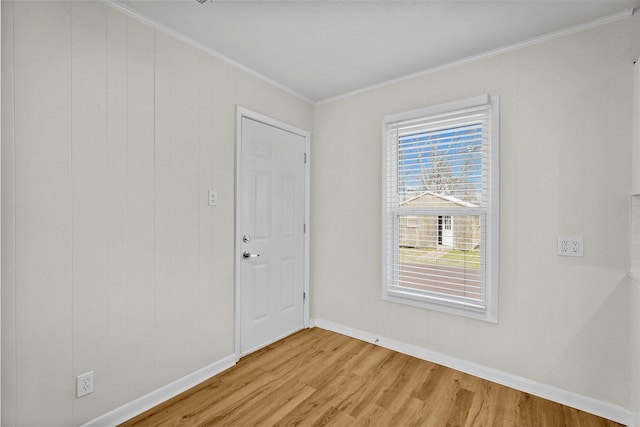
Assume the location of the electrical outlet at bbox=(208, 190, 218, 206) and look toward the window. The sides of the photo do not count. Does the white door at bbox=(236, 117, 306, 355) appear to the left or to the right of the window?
left

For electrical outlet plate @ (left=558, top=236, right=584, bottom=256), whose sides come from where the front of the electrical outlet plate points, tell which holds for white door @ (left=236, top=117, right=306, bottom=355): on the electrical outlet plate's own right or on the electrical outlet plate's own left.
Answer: on the electrical outlet plate's own right

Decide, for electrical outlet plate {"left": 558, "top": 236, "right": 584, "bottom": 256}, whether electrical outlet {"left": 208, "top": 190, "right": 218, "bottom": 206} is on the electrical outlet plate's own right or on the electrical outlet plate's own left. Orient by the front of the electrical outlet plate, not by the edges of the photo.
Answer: on the electrical outlet plate's own right

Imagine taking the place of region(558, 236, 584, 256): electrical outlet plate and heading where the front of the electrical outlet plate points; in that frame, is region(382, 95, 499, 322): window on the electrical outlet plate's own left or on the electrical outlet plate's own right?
on the electrical outlet plate's own right
